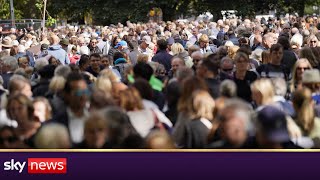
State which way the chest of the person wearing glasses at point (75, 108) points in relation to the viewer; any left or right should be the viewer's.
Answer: facing the viewer and to the right of the viewer
